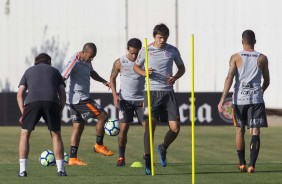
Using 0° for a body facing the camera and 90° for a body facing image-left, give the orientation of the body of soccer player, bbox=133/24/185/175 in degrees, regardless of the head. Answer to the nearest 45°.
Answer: approximately 0°

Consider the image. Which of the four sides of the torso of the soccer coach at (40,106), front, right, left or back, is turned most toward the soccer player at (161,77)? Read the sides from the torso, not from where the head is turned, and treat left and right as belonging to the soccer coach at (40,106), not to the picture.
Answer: right

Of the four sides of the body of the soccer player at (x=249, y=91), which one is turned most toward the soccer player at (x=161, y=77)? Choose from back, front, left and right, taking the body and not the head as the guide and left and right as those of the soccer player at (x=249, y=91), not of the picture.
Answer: left

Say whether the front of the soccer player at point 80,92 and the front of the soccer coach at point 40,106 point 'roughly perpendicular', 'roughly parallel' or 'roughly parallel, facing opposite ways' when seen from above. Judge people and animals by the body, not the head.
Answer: roughly perpendicular

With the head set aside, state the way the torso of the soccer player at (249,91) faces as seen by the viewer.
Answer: away from the camera

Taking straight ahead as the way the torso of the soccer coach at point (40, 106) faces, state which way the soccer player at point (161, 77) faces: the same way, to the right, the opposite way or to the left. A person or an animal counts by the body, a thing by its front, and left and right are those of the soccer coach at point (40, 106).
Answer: the opposite way

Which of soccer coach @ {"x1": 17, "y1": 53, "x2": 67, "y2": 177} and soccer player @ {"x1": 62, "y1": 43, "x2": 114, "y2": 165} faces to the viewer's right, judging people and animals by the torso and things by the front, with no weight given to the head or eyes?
soccer player @ {"x1": 62, "y1": 43, "x2": 114, "y2": 165}

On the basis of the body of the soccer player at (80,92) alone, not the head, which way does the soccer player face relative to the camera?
to the viewer's right

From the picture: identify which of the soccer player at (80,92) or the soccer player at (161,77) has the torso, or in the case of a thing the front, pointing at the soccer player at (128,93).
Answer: the soccer player at (80,92)

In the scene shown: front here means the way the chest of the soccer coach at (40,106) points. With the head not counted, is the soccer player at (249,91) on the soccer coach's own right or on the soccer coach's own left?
on the soccer coach's own right

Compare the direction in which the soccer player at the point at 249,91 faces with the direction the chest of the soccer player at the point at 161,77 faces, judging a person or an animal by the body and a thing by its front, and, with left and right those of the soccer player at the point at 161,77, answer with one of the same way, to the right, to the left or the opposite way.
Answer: the opposite way

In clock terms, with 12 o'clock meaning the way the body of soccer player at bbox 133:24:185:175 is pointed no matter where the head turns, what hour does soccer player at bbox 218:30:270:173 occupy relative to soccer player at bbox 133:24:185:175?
soccer player at bbox 218:30:270:173 is roughly at 9 o'clock from soccer player at bbox 133:24:185:175.

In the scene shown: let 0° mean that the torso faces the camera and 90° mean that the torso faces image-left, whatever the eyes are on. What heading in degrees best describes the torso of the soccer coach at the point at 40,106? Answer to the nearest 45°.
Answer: approximately 180°
